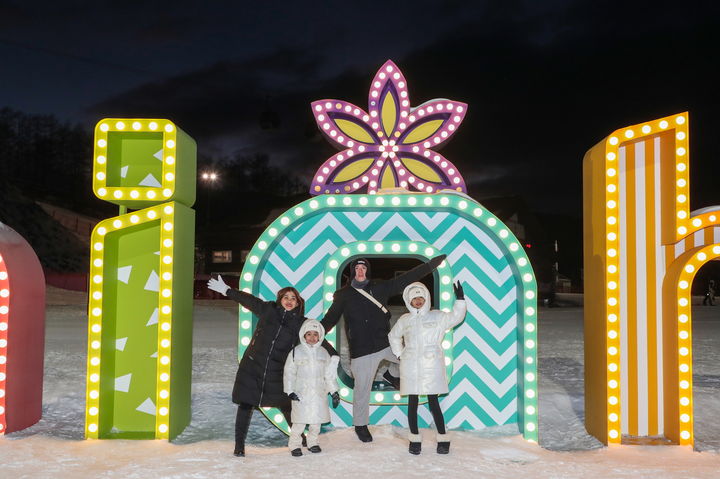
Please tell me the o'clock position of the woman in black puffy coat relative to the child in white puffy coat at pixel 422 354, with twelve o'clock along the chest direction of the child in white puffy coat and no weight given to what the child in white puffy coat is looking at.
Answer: The woman in black puffy coat is roughly at 3 o'clock from the child in white puffy coat.

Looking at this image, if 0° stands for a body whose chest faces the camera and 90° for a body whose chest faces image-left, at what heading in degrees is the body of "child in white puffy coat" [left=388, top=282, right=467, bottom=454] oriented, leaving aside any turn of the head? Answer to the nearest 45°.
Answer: approximately 0°

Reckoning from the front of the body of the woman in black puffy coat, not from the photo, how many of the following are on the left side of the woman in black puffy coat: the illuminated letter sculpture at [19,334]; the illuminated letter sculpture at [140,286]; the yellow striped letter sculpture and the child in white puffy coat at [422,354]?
2

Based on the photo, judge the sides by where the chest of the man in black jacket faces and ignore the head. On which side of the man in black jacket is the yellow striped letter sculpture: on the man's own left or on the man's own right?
on the man's own left

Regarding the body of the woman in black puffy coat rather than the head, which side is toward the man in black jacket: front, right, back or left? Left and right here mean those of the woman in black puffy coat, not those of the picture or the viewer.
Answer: left

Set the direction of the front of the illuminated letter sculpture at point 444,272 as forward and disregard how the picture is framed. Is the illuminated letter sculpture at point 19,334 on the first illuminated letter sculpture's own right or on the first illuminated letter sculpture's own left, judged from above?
on the first illuminated letter sculpture's own right

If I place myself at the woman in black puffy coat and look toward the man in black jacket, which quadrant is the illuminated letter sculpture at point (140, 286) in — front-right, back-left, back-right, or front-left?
back-left

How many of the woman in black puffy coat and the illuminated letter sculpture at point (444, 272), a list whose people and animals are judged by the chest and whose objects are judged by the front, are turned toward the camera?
2

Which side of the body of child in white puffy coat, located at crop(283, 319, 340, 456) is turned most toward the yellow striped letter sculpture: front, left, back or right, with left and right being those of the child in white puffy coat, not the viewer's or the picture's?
left

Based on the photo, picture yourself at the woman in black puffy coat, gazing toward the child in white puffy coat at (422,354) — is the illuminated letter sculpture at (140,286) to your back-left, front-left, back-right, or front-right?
back-left
